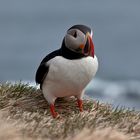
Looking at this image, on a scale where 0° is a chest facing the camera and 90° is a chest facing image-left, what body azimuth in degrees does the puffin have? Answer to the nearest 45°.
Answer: approximately 315°
